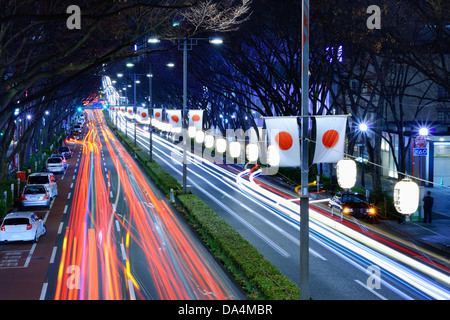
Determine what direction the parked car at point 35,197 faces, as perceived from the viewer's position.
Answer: facing away from the viewer

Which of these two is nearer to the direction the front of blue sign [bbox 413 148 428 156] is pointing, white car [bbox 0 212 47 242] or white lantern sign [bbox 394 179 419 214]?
the white lantern sign

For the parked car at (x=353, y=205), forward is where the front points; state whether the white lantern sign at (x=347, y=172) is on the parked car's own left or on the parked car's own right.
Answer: on the parked car's own right

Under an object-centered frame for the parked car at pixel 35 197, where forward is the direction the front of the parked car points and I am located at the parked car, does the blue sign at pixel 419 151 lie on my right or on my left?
on my right

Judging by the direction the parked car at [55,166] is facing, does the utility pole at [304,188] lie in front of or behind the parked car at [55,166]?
behind

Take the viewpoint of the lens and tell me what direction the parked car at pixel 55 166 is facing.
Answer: facing away from the viewer

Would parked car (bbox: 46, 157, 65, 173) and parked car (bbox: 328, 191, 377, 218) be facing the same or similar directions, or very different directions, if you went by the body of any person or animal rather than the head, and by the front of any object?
very different directions

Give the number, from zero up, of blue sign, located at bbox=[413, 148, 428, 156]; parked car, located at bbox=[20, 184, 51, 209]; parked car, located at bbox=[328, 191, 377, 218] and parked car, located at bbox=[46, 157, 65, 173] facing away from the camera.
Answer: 2

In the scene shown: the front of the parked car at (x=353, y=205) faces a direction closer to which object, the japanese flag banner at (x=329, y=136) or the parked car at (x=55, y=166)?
the japanese flag banner
